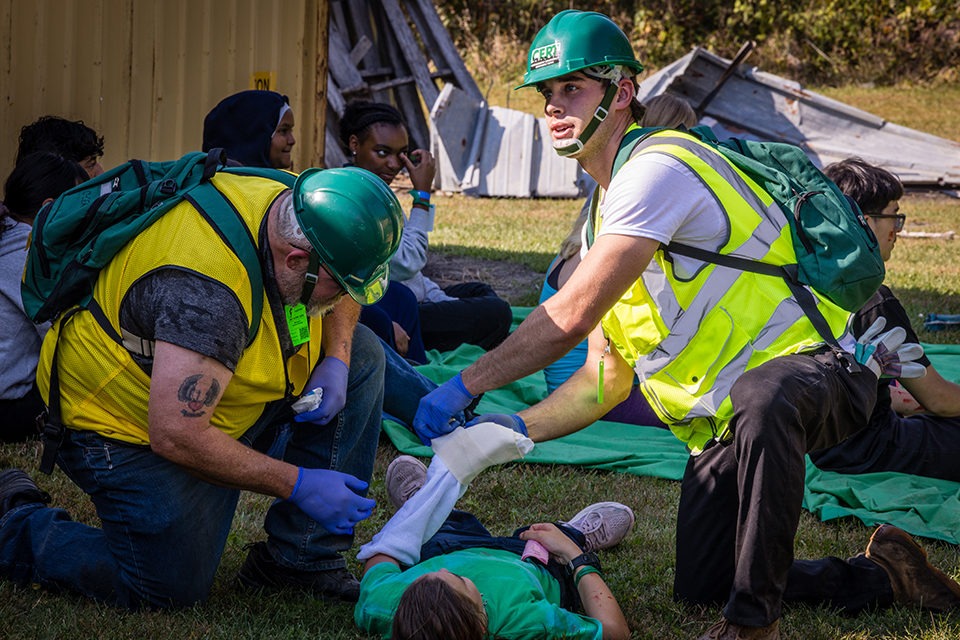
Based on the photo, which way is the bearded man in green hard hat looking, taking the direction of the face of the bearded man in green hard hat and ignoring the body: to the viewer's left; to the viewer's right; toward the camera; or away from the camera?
to the viewer's right

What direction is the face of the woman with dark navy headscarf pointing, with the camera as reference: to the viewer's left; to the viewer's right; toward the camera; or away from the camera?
to the viewer's right

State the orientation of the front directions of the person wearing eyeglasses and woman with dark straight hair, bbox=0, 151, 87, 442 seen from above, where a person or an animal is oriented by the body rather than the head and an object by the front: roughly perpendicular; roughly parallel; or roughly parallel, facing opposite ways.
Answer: roughly perpendicular

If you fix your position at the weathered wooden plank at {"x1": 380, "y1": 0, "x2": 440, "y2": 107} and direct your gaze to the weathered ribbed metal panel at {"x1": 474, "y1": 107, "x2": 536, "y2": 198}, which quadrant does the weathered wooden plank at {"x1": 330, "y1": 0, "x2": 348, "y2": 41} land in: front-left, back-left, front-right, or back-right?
back-right

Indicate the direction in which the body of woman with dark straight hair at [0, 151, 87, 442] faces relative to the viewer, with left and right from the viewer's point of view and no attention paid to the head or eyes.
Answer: facing away from the viewer and to the right of the viewer
